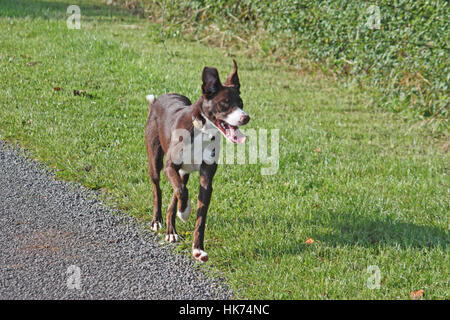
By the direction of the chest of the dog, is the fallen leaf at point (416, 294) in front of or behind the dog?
in front
